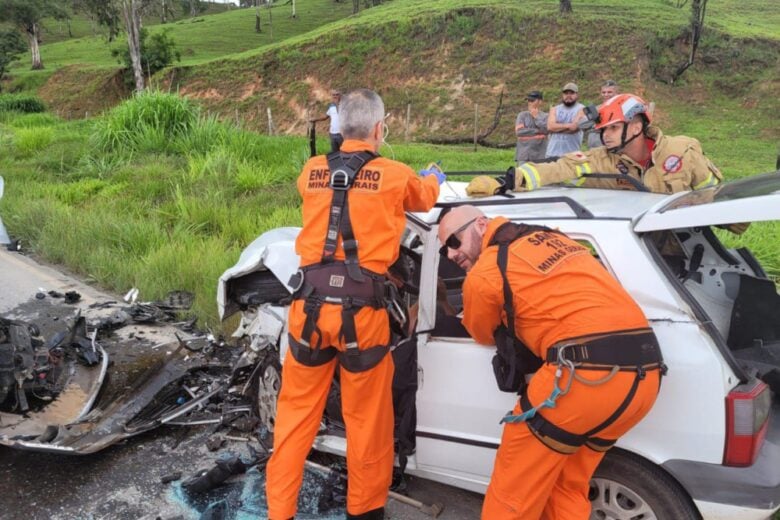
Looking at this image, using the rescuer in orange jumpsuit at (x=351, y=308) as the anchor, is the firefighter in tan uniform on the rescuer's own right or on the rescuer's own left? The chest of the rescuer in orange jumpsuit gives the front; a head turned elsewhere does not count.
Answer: on the rescuer's own right

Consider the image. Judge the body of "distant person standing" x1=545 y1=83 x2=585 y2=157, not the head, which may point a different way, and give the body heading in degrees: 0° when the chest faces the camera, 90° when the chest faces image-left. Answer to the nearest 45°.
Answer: approximately 0°

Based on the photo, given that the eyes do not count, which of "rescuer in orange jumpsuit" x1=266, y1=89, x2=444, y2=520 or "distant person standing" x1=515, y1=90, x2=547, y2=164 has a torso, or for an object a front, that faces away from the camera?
the rescuer in orange jumpsuit

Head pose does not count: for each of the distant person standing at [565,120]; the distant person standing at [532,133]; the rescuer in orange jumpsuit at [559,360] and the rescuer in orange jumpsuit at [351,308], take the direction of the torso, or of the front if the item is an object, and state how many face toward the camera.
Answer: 2

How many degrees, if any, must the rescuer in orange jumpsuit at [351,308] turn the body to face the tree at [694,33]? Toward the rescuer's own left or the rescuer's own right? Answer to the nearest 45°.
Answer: approximately 45° to the rescuer's own right

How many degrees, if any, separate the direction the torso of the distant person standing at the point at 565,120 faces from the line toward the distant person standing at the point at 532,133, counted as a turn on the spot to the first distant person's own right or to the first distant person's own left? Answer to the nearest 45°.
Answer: approximately 135° to the first distant person's own right

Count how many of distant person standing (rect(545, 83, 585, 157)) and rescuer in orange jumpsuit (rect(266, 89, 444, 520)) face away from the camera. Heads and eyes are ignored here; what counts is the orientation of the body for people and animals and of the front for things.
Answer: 1

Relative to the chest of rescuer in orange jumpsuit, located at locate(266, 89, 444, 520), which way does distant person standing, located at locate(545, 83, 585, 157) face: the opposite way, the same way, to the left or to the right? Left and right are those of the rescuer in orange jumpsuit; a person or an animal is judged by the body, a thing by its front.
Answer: the opposite way

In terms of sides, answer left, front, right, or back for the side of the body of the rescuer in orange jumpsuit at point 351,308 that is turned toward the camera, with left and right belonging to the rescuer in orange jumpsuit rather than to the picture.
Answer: back

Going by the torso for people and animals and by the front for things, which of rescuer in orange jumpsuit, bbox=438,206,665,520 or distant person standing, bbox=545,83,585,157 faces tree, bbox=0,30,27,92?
the rescuer in orange jumpsuit

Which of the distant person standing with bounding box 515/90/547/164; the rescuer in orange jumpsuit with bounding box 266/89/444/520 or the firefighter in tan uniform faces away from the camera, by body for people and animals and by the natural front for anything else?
the rescuer in orange jumpsuit

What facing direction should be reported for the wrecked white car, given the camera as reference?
facing away from the viewer and to the left of the viewer
